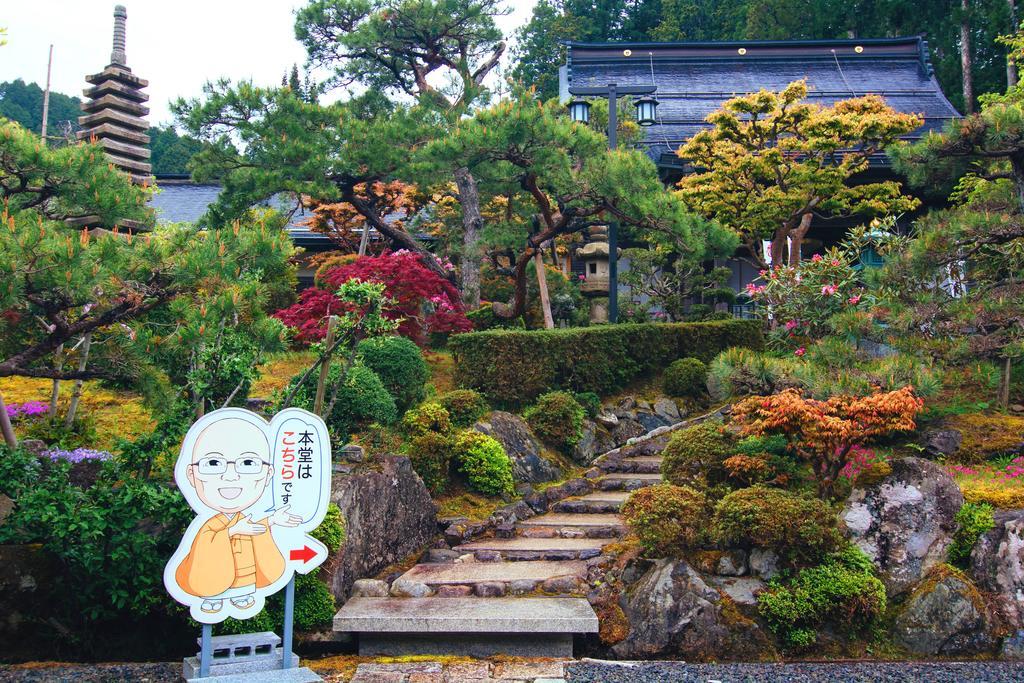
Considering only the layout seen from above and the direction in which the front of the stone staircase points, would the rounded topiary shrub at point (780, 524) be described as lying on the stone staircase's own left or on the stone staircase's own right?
on the stone staircase's own left

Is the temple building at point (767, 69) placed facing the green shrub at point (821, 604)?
yes

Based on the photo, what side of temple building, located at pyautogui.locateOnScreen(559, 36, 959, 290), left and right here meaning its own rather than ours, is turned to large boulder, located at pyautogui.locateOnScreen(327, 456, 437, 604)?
front

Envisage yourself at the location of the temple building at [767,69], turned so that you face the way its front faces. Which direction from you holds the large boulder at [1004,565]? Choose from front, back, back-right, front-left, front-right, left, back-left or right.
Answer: front

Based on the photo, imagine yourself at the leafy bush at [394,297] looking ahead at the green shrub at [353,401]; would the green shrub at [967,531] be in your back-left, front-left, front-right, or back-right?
front-left

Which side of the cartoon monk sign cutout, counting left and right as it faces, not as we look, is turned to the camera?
front

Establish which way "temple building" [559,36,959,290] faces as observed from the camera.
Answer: facing the viewer

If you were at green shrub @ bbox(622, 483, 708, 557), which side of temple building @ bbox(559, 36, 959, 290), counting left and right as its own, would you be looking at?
front

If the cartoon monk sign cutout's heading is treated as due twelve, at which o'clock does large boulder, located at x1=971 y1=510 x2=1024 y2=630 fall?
The large boulder is roughly at 9 o'clock from the cartoon monk sign cutout.

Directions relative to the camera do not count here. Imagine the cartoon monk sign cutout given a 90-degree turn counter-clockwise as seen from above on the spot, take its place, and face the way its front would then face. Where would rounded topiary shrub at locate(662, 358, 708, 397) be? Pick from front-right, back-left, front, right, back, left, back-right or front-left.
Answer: front-left

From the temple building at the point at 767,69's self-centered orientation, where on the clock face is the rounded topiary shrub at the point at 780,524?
The rounded topiary shrub is roughly at 12 o'clock from the temple building.

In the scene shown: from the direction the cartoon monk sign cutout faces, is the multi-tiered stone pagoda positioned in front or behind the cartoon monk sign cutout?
behind

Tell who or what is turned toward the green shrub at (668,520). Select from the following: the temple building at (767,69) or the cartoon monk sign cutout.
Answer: the temple building

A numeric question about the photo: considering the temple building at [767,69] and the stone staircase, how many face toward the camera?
2

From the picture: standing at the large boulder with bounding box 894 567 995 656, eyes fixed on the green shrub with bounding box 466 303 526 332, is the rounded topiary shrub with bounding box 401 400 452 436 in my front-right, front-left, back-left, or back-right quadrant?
front-left

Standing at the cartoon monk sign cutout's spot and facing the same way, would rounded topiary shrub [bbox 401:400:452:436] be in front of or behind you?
behind
